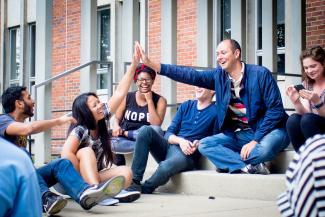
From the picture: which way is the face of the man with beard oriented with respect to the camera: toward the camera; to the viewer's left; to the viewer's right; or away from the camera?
to the viewer's right

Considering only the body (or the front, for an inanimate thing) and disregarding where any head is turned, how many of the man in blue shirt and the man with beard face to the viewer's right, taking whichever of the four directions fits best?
1

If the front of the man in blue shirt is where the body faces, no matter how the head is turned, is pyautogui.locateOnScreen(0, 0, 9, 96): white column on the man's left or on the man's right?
on the man's right

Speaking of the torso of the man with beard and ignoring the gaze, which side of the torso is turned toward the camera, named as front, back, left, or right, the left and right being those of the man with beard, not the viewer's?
right

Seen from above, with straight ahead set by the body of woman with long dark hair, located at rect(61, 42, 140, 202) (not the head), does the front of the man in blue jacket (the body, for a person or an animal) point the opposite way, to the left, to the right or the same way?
to the right

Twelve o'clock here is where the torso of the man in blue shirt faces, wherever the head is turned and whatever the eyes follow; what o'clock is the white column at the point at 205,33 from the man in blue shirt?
The white column is roughly at 5 o'clock from the man in blue shirt.

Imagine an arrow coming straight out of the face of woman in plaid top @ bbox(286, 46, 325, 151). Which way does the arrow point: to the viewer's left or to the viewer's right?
to the viewer's left
